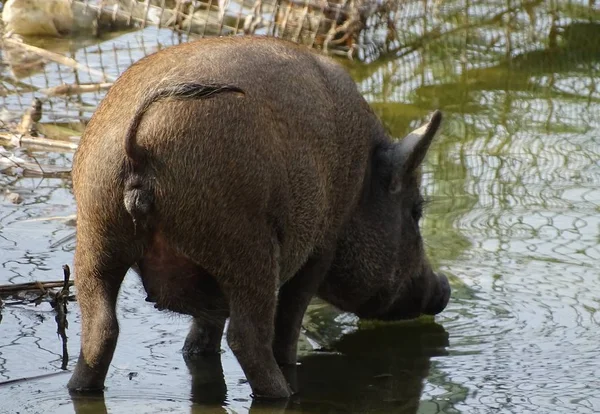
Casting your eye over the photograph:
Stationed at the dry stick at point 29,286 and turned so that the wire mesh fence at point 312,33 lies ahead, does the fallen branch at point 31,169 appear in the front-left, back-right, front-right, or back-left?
front-left

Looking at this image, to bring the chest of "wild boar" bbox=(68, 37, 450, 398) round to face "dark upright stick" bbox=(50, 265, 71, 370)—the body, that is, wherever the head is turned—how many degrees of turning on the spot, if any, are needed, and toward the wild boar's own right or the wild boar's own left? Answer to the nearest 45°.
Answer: approximately 90° to the wild boar's own left

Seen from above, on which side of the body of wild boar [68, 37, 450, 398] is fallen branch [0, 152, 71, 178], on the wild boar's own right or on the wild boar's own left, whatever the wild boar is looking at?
on the wild boar's own left

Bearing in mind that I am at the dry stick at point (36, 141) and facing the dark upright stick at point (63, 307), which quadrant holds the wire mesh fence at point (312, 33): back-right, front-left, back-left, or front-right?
back-left

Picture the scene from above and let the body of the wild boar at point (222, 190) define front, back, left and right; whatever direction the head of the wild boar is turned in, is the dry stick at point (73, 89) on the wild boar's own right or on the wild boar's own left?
on the wild boar's own left

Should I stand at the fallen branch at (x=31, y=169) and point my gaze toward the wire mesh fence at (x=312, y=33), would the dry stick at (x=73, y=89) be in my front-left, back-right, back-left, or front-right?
front-left

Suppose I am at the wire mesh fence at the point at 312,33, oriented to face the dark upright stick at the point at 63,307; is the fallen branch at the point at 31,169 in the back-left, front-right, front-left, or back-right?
front-right

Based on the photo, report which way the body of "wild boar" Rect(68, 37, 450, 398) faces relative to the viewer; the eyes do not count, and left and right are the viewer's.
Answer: facing away from the viewer and to the right of the viewer
